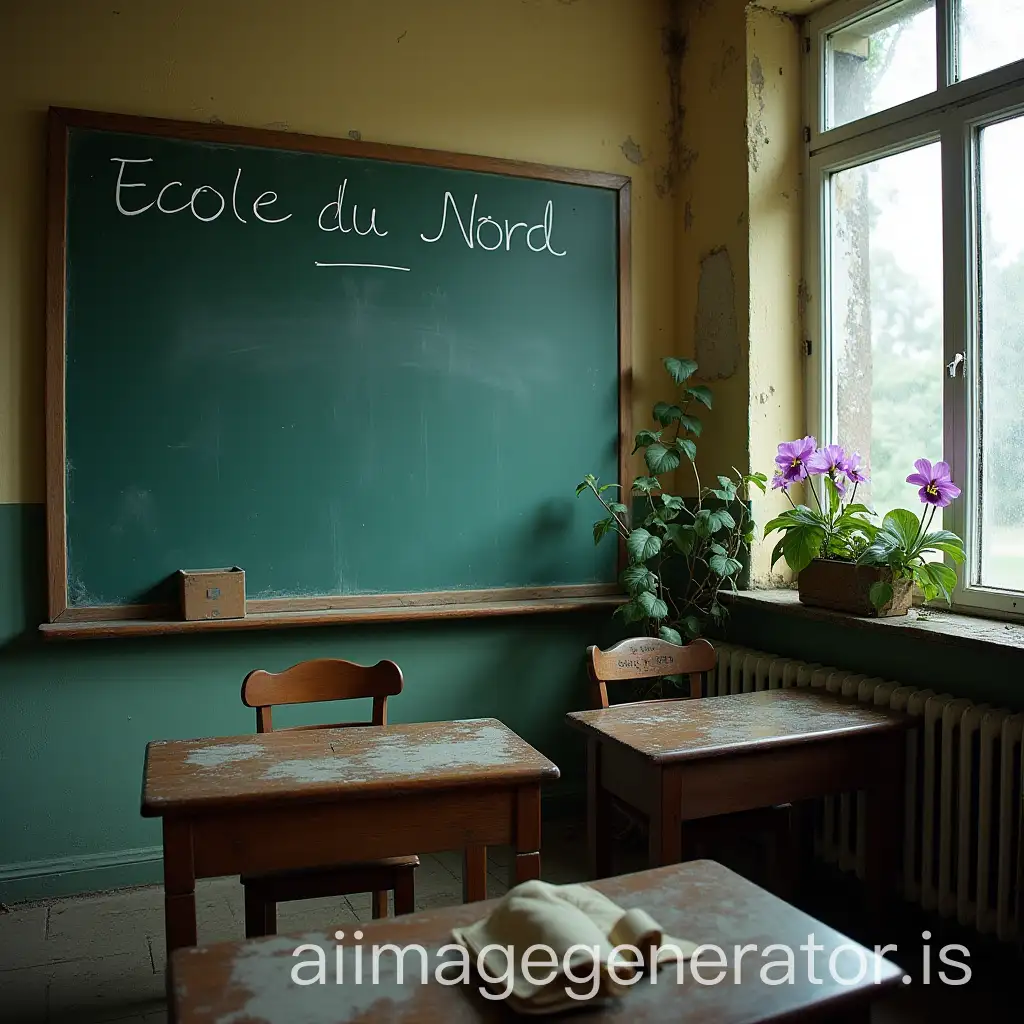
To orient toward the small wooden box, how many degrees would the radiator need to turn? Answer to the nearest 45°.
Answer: approximately 45° to its right

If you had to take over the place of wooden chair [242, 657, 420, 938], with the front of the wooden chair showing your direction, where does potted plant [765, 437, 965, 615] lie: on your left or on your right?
on your left

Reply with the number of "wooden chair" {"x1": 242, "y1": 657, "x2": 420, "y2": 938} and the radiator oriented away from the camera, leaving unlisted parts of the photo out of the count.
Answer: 0

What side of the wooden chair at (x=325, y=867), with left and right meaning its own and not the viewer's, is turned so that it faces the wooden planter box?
left

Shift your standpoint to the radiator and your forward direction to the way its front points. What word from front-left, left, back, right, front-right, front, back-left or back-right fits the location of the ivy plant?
right

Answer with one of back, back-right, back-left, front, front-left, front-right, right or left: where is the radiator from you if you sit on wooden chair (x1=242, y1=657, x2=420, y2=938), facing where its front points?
left

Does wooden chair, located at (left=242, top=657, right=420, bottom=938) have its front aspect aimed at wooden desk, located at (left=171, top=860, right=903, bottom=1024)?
yes

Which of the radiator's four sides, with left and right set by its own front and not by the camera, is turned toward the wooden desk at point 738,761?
front

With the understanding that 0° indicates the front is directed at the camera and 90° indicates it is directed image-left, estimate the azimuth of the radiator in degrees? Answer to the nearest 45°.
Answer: approximately 45°

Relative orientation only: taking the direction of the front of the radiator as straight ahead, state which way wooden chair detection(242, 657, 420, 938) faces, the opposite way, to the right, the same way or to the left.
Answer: to the left
